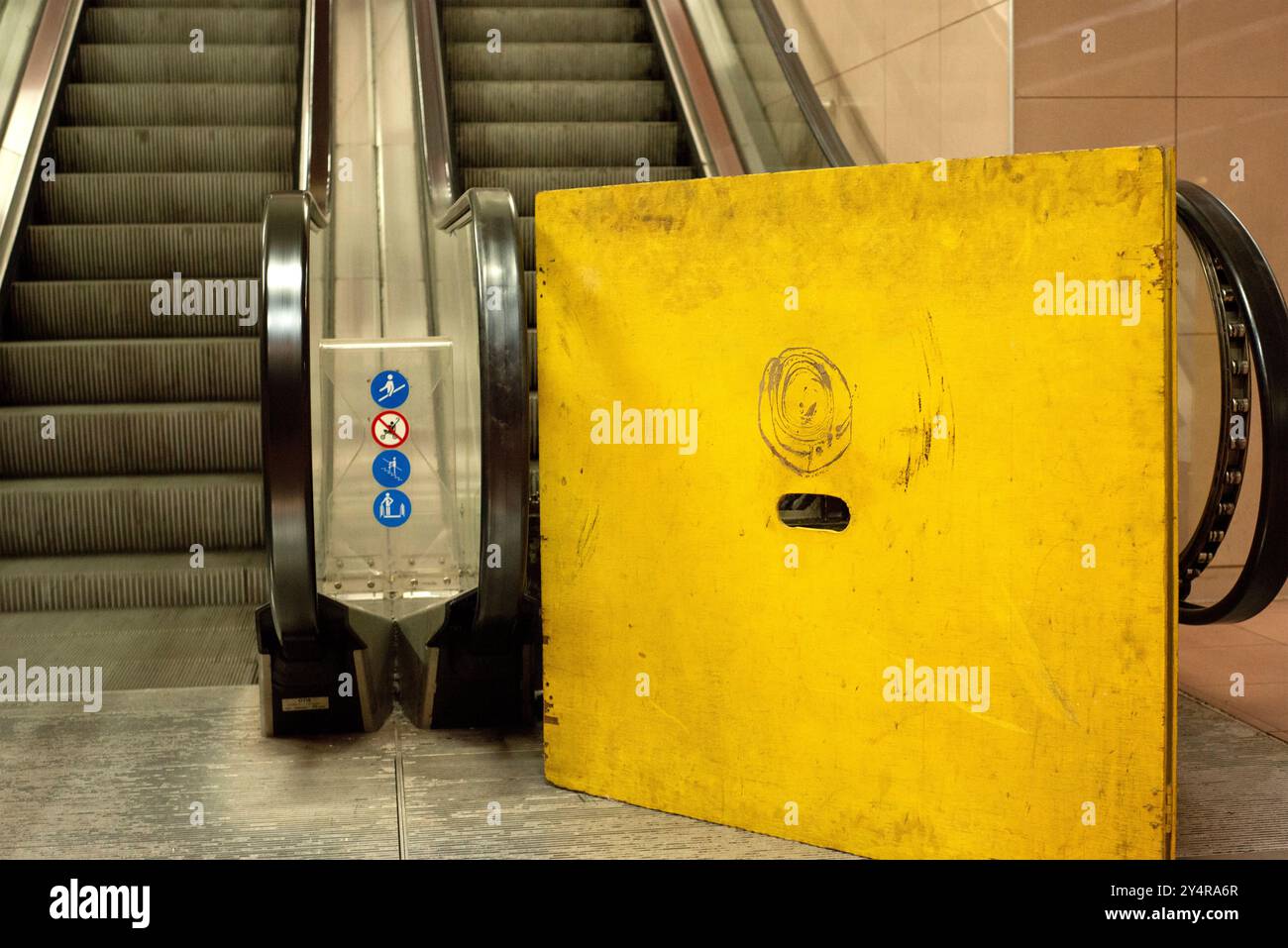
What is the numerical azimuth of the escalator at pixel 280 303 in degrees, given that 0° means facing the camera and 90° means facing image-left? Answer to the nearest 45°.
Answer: approximately 0°

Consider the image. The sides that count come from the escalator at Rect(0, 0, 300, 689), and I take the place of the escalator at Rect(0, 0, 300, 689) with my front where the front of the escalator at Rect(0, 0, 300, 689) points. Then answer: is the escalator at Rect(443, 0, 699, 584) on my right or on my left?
on my left

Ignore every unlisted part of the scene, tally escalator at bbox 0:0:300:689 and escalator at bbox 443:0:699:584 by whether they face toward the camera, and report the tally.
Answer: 2
